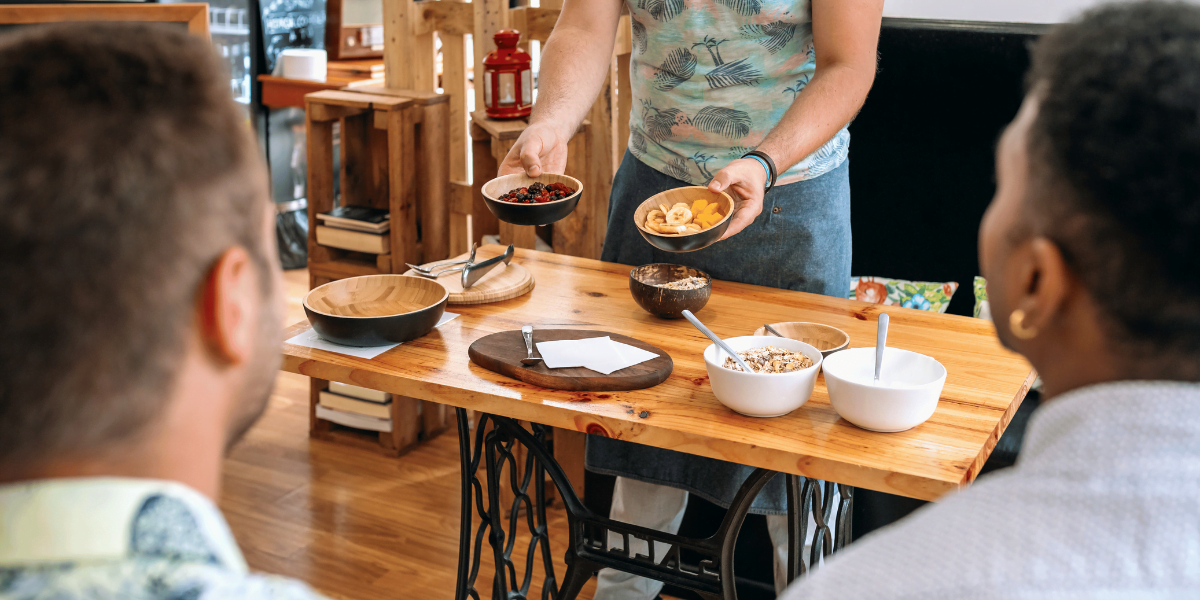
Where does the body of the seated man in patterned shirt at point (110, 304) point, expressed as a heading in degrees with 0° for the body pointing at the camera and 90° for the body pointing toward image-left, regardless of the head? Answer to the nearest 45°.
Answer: approximately 225°

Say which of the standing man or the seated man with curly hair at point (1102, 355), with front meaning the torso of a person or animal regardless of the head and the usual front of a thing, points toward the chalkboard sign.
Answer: the seated man with curly hair

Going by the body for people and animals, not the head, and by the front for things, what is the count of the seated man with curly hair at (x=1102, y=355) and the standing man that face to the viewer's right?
0

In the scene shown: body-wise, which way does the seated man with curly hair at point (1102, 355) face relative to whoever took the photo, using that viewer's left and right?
facing away from the viewer and to the left of the viewer

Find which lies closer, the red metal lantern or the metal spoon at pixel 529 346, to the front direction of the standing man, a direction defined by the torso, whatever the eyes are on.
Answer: the metal spoon

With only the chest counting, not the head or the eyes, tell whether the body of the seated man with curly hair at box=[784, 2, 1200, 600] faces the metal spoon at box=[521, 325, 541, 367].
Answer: yes

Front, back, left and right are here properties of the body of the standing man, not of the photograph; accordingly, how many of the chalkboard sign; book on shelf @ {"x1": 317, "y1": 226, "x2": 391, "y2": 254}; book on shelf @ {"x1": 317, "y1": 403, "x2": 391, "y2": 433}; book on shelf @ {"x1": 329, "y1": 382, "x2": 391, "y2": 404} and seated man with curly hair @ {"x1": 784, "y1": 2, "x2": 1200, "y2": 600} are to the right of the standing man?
4

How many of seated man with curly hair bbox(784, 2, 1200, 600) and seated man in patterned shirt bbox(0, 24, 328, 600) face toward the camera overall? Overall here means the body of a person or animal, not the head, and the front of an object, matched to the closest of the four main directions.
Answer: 0

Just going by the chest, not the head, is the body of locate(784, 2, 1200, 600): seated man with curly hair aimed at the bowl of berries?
yes

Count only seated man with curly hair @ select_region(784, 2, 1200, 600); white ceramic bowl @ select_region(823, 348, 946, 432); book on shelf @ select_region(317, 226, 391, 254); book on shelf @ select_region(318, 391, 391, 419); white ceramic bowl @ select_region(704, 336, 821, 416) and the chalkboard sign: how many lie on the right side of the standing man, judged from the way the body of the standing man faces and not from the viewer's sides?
3

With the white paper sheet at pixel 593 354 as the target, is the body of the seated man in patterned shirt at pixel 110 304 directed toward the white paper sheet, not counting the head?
yes

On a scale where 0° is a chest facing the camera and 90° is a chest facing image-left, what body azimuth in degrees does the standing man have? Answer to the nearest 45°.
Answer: approximately 45°

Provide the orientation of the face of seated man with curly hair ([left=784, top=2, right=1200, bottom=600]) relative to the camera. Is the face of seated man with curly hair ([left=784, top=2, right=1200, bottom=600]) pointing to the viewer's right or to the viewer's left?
to the viewer's left

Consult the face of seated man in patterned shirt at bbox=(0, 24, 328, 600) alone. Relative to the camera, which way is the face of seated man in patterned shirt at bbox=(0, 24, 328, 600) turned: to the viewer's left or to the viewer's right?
to the viewer's right

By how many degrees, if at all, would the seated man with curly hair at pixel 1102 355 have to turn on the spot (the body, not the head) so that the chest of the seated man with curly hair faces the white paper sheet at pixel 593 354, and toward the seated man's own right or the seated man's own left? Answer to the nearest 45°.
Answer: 0° — they already face it
